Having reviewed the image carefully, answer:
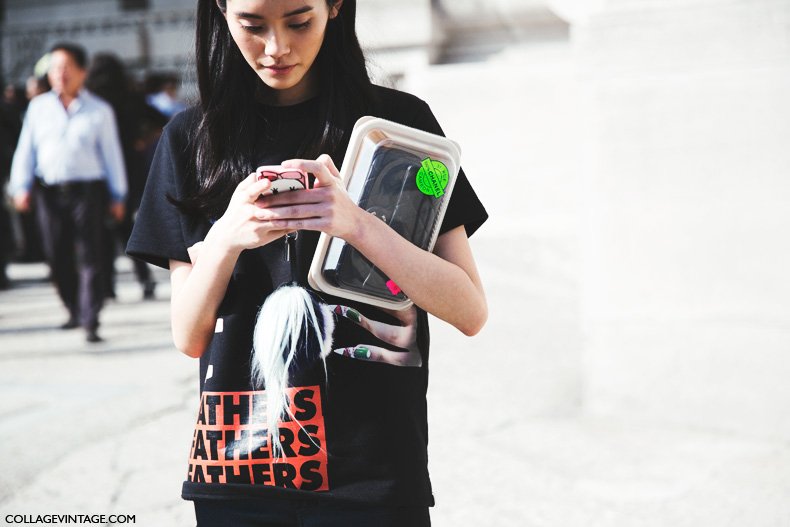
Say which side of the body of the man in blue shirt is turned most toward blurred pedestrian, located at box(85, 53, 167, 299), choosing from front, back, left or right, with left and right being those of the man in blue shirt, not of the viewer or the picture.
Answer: back

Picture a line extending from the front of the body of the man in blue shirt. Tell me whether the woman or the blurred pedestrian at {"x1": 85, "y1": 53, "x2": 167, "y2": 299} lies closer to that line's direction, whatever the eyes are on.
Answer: the woman

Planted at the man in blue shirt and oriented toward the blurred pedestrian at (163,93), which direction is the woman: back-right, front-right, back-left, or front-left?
back-right

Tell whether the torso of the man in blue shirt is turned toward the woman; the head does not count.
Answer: yes

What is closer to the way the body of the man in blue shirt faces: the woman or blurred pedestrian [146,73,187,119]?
the woman

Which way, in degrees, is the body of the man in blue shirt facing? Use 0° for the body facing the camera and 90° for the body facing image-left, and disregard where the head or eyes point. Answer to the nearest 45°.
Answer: approximately 0°

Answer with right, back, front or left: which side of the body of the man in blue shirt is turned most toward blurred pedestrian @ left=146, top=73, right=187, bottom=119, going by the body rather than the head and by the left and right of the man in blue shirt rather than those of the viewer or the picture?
back
